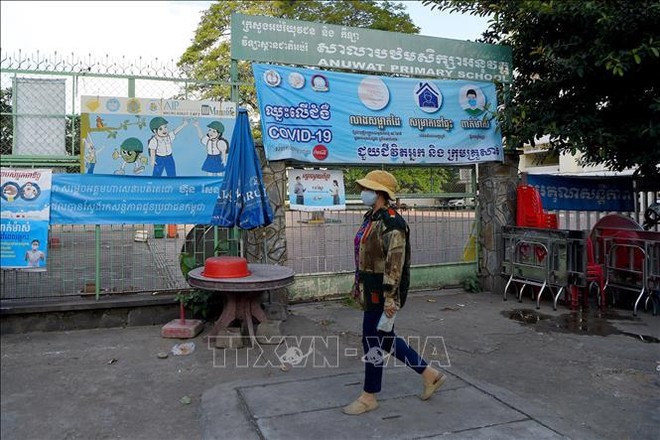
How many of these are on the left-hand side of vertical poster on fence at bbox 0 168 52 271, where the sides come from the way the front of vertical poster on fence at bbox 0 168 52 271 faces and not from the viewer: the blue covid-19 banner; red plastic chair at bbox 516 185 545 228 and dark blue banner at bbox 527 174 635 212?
3

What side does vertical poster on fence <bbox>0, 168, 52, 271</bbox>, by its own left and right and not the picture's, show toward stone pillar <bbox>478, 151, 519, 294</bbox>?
left

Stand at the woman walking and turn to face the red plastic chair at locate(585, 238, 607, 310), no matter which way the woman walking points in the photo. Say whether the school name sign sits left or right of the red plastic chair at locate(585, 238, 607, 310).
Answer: left

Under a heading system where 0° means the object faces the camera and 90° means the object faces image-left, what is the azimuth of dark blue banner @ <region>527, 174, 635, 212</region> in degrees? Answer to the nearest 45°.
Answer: approximately 0°

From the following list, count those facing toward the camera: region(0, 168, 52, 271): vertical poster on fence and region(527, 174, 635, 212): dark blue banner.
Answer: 2

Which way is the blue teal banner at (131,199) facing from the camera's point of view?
toward the camera

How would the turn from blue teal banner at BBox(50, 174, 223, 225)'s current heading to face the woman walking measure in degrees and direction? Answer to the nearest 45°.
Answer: approximately 45° to its left

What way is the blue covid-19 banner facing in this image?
toward the camera

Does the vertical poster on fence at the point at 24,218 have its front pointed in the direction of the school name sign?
no

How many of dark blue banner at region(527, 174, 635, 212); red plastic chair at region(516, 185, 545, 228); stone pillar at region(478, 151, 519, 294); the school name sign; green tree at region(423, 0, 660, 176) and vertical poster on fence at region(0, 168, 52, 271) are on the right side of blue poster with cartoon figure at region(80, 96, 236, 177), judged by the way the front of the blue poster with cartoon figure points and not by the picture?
1

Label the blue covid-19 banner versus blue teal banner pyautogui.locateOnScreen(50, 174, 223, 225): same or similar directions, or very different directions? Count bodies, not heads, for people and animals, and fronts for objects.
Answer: same or similar directions

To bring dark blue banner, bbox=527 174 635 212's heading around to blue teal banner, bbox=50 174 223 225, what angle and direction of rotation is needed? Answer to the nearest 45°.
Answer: approximately 45° to its right

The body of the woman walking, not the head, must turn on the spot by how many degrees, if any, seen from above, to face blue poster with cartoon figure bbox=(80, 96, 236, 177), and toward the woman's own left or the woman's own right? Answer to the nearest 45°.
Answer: approximately 45° to the woman's own right

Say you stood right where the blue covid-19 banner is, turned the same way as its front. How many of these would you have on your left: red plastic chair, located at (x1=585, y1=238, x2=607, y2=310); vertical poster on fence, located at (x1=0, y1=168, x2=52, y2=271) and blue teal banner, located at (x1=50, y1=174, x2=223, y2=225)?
1

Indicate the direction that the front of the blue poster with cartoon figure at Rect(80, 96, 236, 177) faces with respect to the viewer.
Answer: facing the viewer

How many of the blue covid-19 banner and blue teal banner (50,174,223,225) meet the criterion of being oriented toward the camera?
2

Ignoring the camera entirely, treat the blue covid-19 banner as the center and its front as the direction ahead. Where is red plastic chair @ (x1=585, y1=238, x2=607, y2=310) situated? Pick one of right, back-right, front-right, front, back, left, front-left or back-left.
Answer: left
